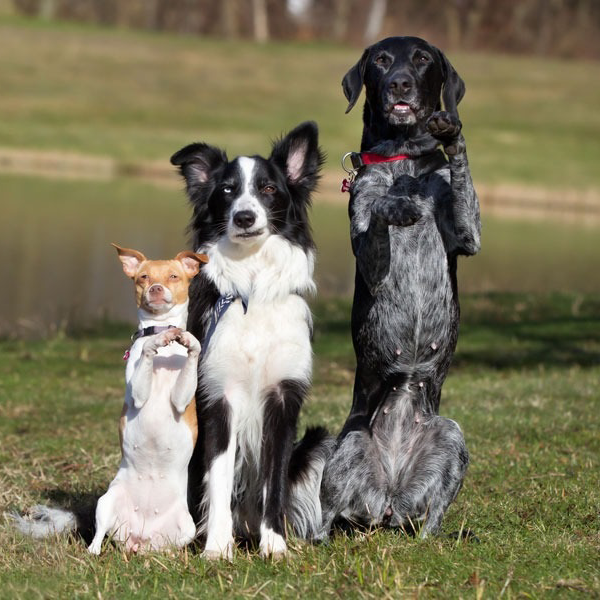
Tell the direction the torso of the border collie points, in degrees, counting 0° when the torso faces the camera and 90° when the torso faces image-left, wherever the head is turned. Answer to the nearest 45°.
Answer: approximately 0°

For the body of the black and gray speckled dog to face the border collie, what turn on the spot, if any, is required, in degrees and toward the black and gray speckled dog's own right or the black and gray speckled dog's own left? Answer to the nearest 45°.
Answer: approximately 90° to the black and gray speckled dog's own right

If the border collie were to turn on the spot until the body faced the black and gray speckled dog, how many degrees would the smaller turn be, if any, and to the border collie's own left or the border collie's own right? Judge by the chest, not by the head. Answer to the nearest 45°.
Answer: approximately 90° to the border collie's own left

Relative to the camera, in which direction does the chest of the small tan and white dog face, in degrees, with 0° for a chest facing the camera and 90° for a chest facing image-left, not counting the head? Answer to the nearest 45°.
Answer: approximately 0°
